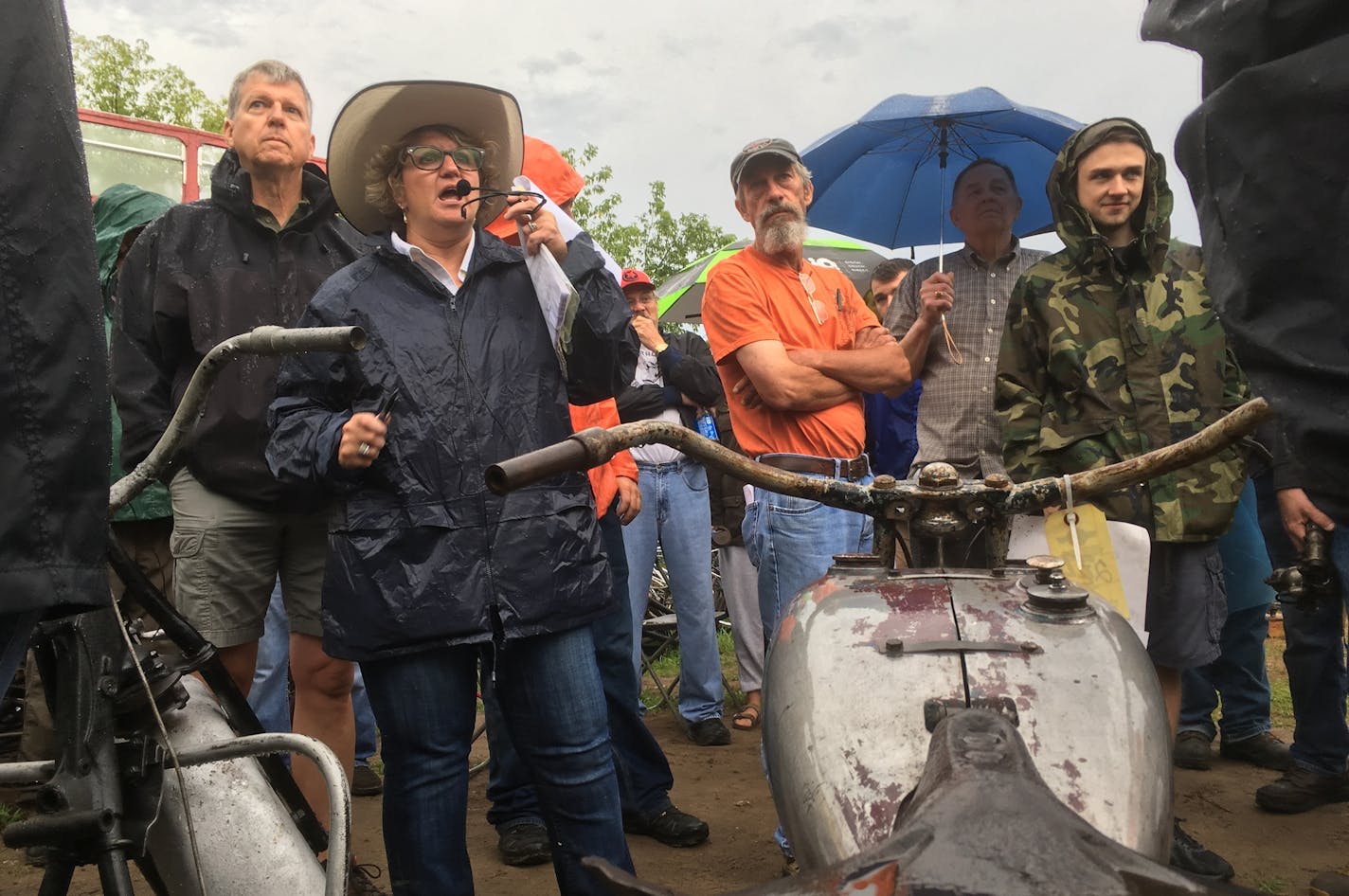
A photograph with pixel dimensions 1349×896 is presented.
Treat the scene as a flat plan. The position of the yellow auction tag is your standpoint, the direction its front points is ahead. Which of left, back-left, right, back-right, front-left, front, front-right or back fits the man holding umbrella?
back

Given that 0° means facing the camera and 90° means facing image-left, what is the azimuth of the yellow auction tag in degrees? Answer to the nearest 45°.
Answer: approximately 0°

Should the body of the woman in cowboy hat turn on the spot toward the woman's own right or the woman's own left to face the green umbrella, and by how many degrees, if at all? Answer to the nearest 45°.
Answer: approximately 180°

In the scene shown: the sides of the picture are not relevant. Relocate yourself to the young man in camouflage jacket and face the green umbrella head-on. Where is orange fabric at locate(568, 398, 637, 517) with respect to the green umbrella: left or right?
left

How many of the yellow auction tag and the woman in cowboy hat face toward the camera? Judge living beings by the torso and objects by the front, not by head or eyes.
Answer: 2

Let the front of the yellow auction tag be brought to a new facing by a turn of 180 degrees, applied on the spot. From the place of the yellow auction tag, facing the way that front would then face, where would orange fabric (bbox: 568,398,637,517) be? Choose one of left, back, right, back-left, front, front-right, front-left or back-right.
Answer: front-left

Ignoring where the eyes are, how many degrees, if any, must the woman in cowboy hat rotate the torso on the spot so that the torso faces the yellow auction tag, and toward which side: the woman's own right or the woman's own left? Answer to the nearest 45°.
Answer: approximately 45° to the woman's own left

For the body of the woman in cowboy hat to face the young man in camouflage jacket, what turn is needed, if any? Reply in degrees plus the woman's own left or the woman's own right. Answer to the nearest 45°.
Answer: approximately 90° to the woman's own left

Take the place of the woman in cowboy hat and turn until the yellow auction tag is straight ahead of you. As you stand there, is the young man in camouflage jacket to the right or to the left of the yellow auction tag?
left

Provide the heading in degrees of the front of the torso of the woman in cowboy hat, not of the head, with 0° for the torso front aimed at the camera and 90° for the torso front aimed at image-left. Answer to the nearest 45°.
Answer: approximately 0°

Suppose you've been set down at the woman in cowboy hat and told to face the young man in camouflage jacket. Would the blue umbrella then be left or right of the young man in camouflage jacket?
left

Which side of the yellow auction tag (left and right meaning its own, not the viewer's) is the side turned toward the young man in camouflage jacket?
back
